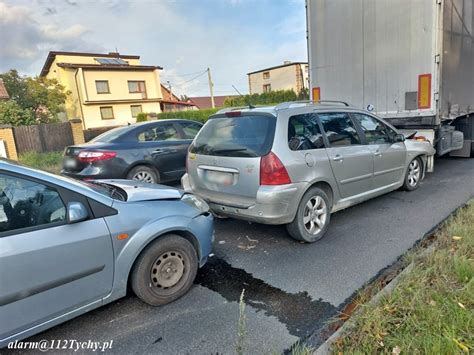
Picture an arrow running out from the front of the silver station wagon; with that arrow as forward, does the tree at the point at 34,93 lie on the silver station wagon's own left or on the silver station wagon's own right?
on the silver station wagon's own left

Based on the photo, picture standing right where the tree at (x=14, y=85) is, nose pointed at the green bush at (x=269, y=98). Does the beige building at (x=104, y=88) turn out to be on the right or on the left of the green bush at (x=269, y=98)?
left

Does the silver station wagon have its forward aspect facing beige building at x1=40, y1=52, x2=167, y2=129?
no

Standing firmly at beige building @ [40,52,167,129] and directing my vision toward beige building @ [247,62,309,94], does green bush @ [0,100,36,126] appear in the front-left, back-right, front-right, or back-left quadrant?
back-right

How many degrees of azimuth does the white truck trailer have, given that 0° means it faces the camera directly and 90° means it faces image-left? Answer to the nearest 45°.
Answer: approximately 225°

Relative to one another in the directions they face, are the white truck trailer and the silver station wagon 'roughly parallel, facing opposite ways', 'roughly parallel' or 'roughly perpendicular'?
roughly parallel

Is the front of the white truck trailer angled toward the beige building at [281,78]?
no

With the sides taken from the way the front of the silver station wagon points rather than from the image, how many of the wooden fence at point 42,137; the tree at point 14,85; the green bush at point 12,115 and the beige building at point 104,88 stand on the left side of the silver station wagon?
4

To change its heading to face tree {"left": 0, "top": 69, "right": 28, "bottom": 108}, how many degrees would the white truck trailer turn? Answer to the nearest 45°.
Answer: approximately 135° to its left

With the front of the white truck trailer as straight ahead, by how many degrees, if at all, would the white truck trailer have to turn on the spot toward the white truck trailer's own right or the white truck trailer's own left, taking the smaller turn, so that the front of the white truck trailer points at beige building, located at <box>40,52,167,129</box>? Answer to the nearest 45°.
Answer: approximately 90° to the white truck trailer's own left

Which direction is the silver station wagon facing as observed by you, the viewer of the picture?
facing away from the viewer and to the right of the viewer

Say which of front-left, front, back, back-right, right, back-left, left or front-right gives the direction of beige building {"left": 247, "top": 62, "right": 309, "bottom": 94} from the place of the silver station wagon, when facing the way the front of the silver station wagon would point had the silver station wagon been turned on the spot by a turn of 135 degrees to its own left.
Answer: right

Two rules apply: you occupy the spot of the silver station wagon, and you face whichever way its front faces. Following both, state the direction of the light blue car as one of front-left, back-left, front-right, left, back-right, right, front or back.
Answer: back

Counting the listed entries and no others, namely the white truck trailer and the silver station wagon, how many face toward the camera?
0

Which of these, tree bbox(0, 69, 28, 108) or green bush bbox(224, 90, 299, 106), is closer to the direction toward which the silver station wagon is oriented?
the green bush

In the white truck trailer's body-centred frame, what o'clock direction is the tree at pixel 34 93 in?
The tree is roughly at 8 o'clock from the white truck trailer.

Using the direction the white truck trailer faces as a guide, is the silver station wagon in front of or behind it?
behind

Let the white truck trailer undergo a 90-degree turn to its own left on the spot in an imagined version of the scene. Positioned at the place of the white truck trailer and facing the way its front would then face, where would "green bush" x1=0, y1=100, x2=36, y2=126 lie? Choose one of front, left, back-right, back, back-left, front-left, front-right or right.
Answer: front-left

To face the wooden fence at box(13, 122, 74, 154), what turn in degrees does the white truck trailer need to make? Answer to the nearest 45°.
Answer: approximately 135° to its left

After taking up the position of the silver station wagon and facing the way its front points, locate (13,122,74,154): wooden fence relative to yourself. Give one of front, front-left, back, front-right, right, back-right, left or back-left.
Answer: left
